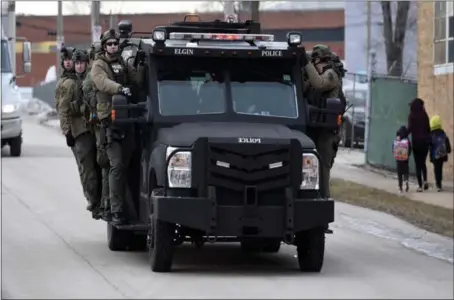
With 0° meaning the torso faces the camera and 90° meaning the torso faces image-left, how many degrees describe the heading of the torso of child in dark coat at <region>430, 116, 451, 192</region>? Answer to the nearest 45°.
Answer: approximately 180°

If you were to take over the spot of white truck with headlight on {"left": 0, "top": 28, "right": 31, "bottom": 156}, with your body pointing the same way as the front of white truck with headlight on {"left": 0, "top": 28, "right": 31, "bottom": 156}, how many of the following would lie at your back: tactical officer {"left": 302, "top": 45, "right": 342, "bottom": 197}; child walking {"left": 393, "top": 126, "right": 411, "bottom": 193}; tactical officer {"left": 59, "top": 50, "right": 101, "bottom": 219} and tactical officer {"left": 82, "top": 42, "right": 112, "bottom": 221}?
0

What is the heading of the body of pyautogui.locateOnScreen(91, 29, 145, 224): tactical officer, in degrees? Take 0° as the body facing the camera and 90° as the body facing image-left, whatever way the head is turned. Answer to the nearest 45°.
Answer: approximately 315°

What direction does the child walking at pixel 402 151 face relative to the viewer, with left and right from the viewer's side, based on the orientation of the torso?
facing away from the viewer

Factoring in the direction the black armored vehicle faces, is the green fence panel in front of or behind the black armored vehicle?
behind

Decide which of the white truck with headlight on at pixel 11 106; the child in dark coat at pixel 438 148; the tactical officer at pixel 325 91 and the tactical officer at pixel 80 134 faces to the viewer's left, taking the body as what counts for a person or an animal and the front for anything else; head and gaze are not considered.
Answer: the tactical officer at pixel 325 91

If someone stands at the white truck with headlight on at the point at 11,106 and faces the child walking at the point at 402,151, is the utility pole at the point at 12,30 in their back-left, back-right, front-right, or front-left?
back-left

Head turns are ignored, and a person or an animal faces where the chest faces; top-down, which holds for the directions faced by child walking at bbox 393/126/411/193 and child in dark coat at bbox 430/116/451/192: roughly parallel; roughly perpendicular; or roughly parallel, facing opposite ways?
roughly parallel

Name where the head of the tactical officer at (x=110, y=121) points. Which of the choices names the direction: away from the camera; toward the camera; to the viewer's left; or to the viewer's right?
toward the camera

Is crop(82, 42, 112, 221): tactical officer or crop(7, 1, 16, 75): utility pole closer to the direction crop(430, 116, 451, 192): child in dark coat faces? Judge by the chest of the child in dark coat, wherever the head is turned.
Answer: the utility pole

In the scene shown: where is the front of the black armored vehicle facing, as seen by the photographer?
facing the viewer

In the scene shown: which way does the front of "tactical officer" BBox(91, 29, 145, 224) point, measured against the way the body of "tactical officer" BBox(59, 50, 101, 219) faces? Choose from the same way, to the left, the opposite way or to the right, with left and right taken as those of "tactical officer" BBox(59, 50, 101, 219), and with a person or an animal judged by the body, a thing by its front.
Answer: the same way

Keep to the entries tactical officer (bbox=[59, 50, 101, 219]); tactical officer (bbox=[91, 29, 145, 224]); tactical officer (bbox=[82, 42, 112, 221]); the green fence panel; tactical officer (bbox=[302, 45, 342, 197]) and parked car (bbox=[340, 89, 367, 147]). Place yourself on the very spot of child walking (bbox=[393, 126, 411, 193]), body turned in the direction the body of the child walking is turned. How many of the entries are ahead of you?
2

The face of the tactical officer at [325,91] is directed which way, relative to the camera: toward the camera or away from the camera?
toward the camera

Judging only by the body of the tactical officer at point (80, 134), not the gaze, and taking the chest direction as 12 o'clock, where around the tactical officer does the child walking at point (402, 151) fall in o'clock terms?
The child walking is roughly at 9 o'clock from the tactical officer.
